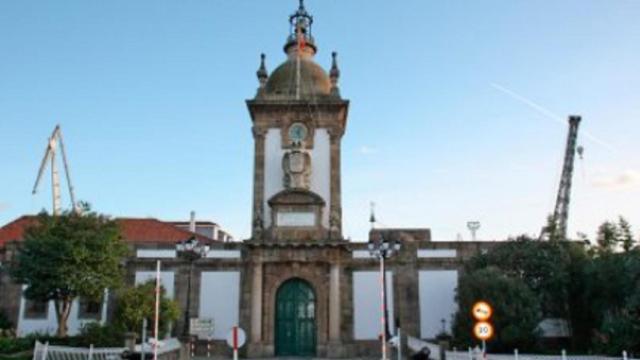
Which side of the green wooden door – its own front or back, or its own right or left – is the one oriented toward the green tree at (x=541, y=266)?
left

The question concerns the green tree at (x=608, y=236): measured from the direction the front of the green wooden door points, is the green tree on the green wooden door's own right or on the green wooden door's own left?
on the green wooden door's own left

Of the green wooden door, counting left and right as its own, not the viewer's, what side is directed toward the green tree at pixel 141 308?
right

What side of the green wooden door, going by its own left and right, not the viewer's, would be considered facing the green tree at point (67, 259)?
right

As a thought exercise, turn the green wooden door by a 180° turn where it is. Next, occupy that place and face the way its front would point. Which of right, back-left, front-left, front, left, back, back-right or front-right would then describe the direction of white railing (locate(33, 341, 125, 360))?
back-left

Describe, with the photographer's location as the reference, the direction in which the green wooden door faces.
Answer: facing the viewer

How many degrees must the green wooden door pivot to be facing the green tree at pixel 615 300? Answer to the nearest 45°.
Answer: approximately 45° to its left

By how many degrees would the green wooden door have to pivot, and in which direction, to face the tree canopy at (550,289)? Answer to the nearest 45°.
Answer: approximately 90° to its left
